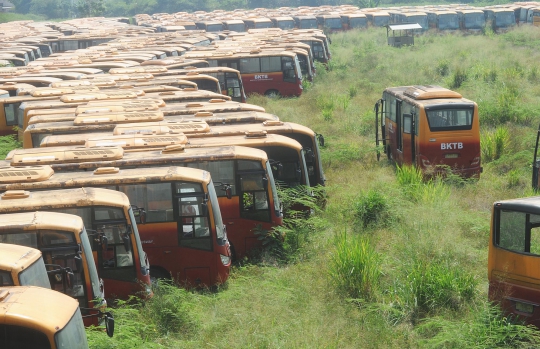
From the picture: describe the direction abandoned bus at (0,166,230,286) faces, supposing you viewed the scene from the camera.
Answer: facing to the right of the viewer

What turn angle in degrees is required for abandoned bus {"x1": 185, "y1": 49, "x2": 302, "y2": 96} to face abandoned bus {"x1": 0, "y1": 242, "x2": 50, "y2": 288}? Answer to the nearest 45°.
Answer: approximately 90° to its right

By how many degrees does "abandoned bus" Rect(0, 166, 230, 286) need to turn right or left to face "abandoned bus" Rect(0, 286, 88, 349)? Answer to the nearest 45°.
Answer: approximately 90° to its right

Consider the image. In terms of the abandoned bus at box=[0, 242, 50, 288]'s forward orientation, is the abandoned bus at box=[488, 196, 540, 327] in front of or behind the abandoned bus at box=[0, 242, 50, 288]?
in front
